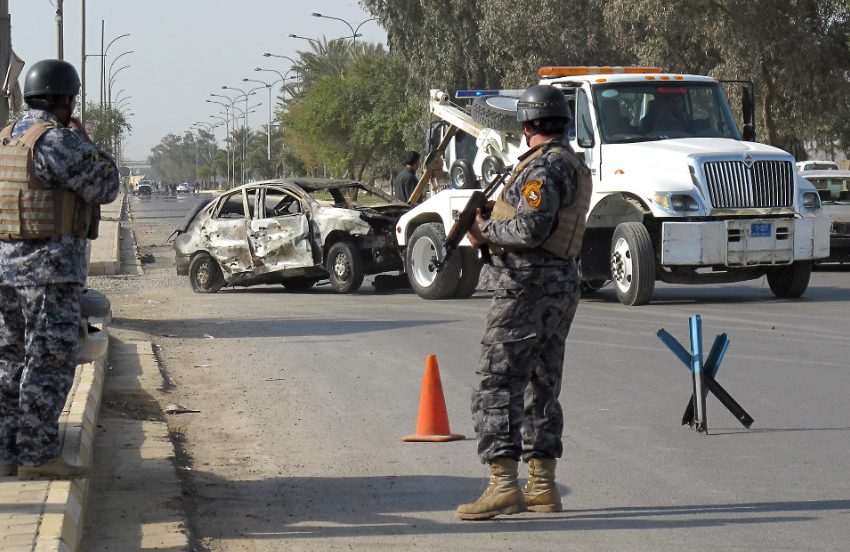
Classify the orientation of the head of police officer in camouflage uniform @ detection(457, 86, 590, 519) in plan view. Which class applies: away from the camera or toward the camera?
away from the camera

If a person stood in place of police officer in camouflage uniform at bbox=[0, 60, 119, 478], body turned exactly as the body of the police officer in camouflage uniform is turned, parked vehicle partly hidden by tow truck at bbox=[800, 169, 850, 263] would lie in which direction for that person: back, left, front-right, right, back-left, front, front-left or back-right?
front

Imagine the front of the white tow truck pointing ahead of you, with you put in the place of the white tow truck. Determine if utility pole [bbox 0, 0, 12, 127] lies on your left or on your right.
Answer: on your right

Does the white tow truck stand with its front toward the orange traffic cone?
no

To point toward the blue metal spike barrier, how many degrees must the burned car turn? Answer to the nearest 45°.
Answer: approximately 45° to its right

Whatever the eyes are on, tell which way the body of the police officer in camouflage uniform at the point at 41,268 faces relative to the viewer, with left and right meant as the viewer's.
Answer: facing away from the viewer and to the right of the viewer

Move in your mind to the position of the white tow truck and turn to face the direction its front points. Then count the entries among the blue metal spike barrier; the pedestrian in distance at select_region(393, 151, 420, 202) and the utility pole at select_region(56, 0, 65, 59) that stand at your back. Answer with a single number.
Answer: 2

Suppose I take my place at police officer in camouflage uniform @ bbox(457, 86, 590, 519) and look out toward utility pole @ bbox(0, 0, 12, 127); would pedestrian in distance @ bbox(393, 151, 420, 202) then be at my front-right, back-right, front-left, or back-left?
front-right

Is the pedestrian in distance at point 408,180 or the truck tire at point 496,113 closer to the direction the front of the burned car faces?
the truck tire

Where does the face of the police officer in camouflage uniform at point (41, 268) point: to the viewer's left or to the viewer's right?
to the viewer's right

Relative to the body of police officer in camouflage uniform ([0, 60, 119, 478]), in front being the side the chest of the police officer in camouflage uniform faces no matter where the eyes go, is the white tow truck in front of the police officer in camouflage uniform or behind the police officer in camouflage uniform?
in front

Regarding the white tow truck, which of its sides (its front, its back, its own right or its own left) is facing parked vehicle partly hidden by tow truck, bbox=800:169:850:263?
left

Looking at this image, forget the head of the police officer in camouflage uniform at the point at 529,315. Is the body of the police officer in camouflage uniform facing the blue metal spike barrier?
no

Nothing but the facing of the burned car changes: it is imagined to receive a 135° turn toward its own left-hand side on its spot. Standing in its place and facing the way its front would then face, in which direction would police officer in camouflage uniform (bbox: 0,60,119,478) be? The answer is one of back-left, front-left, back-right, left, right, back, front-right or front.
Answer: back
